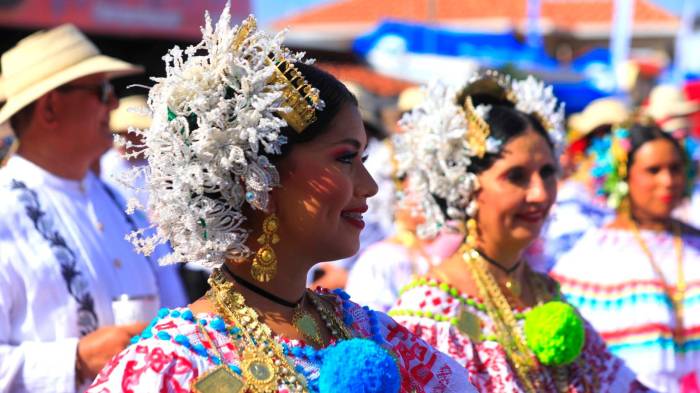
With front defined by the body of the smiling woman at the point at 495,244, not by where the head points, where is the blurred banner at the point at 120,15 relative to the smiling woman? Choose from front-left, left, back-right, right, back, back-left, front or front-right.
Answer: back

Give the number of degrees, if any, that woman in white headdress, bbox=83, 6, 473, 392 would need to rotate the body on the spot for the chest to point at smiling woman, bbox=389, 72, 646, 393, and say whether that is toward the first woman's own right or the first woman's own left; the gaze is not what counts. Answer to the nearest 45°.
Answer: approximately 90° to the first woman's own left

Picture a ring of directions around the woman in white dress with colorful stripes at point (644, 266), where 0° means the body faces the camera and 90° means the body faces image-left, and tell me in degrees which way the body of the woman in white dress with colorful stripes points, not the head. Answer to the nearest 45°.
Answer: approximately 315°

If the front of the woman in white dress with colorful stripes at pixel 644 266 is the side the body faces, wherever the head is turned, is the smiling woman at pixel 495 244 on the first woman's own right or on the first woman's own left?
on the first woman's own right

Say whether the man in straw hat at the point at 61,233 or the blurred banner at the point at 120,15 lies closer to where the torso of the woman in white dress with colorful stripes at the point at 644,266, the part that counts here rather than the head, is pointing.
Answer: the man in straw hat

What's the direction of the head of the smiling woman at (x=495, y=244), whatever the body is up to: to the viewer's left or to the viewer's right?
to the viewer's right

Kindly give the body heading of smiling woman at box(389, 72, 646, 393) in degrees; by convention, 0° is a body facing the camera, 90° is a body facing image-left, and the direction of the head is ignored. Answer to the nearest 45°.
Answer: approximately 315°

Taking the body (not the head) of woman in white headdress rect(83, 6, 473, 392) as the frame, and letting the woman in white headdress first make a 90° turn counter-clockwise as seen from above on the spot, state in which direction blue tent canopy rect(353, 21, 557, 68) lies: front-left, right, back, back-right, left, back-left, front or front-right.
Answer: front-left

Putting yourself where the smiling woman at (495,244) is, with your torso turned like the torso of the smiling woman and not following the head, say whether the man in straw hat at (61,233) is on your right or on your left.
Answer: on your right

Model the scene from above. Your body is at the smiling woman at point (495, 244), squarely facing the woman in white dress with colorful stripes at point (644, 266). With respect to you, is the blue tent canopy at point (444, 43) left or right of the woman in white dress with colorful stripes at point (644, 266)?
left

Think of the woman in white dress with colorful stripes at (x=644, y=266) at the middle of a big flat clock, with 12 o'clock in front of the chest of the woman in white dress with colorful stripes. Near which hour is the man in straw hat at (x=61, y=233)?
The man in straw hat is roughly at 3 o'clock from the woman in white dress with colorful stripes.

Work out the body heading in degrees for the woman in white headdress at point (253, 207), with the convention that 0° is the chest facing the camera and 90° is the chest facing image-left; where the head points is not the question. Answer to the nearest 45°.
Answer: approximately 315°

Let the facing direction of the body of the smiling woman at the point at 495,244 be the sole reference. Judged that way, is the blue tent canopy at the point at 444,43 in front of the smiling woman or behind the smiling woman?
behind
